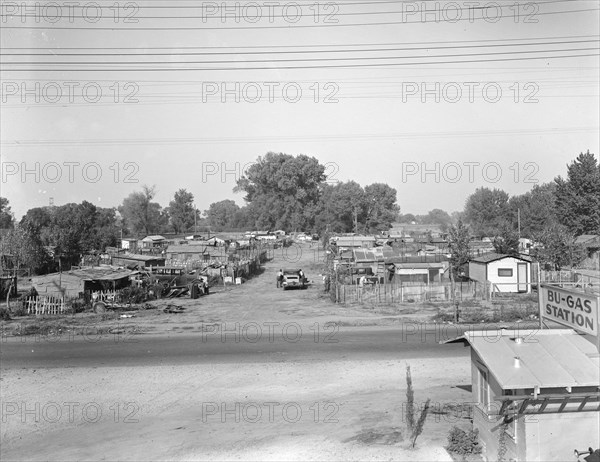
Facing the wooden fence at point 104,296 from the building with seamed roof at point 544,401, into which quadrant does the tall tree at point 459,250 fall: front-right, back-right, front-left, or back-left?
front-right

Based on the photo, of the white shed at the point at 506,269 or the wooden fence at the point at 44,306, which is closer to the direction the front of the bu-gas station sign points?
the wooden fence

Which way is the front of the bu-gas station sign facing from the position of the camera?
facing the viewer and to the left of the viewer

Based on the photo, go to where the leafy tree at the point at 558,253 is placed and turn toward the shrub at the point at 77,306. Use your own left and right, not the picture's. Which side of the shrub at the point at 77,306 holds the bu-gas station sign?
left

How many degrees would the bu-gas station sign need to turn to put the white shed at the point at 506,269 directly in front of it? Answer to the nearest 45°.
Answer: approximately 135° to its right

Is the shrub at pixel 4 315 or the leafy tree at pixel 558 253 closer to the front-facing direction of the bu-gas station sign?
the shrub

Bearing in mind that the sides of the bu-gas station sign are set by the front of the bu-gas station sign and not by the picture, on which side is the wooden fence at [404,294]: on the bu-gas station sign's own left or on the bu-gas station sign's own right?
on the bu-gas station sign's own right

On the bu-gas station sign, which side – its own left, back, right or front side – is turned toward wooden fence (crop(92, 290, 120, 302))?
right

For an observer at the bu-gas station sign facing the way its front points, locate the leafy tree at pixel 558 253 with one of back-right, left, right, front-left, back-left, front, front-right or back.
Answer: back-right

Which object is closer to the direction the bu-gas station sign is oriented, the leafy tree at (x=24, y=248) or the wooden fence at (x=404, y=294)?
the leafy tree

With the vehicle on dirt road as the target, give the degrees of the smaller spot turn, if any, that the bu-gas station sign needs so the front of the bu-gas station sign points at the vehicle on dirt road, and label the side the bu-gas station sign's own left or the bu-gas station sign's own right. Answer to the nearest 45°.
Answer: approximately 90° to the bu-gas station sign's own right

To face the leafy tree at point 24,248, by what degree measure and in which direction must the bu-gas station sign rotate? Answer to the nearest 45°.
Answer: approximately 90° to its right

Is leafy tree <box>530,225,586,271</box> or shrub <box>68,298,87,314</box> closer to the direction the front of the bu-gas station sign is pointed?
the shrub

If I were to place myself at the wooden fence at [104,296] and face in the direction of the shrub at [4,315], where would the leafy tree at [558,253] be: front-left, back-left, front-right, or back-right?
back-left

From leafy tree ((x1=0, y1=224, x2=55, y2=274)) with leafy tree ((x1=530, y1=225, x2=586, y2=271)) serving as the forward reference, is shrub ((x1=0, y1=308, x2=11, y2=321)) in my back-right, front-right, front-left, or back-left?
front-right
